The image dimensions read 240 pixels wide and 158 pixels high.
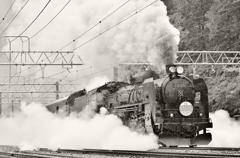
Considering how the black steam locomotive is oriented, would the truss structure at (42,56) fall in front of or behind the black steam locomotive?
behind

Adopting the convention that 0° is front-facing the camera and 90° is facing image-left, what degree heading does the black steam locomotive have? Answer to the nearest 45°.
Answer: approximately 315°
